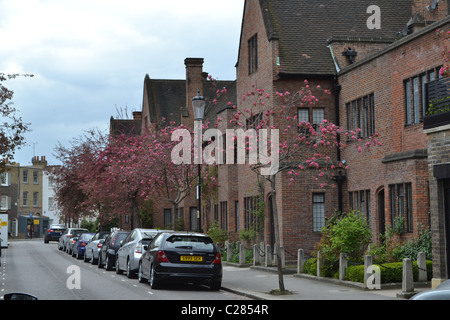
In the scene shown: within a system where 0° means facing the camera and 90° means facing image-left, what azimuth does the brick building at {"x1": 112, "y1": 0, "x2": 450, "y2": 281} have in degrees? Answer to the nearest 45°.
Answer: approximately 45°

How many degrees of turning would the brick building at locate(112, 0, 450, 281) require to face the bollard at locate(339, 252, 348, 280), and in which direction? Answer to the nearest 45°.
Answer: approximately 45° to its left

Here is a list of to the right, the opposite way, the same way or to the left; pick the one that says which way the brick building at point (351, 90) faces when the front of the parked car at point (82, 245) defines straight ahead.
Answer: to the left

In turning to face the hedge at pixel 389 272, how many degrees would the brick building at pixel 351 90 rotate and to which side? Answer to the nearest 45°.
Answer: approximately 45° to its left

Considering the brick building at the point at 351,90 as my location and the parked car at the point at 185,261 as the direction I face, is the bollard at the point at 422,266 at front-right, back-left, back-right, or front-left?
front-left

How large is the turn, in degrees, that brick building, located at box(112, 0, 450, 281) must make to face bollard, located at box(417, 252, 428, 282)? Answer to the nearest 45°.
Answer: approximately 45° to its left

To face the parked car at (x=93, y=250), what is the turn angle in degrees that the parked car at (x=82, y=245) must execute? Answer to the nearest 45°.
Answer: approximately 135° to its left

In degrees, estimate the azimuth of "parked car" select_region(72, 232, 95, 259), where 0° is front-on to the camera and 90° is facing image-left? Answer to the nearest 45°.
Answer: approximately 135°

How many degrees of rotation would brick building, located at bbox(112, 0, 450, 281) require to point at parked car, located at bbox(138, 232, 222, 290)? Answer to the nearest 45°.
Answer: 0° — it already faces it

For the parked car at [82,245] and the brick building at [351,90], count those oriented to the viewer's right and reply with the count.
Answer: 0
